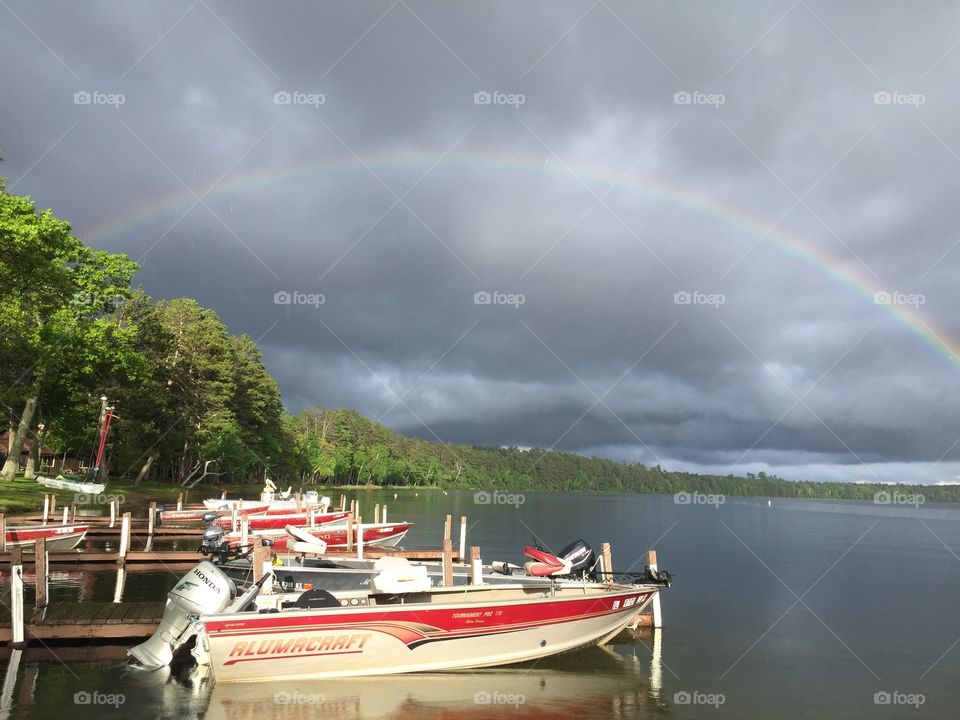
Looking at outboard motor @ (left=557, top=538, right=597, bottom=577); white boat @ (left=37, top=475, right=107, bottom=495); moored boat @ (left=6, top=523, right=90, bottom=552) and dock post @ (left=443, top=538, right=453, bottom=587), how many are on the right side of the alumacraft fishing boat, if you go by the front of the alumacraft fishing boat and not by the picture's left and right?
0

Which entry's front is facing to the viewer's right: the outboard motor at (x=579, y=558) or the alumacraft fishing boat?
the alumacraft fishing boat

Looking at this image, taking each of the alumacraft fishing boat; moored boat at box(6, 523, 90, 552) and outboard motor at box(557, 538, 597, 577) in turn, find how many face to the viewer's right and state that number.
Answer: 2

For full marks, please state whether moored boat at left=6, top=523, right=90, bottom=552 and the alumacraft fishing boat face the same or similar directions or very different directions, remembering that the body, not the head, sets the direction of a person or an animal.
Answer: same or similar directions

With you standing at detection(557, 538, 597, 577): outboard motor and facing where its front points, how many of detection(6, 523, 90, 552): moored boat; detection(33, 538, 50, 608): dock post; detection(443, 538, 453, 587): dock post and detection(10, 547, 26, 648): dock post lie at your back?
0

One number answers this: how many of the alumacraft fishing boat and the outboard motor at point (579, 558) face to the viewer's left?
1

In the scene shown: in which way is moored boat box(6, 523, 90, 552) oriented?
to the viewer's right

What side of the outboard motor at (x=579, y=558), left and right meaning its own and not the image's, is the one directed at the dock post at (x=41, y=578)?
front

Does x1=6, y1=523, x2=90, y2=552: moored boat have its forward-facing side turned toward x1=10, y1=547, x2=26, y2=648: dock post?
no

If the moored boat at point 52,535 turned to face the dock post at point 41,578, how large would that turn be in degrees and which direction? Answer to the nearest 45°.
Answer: approximately 90° to its right

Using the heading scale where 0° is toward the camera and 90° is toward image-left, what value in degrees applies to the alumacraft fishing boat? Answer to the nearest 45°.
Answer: approximately 270°

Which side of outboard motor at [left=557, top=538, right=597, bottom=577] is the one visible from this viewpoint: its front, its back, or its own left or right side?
left

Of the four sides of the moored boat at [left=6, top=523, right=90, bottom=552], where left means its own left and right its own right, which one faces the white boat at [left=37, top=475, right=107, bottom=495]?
left

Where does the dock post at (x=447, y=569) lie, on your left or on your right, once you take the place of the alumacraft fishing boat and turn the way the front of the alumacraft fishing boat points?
on your left

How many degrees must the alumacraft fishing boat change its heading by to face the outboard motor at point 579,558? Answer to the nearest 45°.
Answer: approximately 45° to its left

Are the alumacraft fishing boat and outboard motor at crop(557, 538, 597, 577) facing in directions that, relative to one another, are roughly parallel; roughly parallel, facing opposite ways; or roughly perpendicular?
roughly parallel, facing opposite ways

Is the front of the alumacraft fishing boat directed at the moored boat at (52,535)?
no

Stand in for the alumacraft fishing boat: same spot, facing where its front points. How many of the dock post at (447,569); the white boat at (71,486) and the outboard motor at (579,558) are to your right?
0

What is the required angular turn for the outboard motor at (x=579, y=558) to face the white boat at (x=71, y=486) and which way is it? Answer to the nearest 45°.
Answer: approximately 45° to its right
